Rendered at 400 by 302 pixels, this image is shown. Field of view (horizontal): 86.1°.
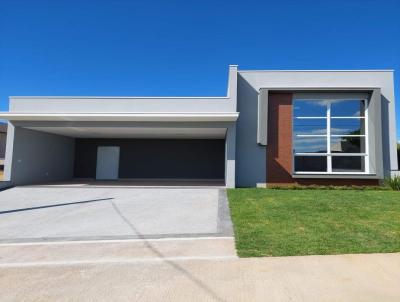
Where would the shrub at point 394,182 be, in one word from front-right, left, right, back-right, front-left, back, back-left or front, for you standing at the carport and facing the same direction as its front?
front-left

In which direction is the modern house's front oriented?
toward the camera

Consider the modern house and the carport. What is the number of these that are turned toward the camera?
2

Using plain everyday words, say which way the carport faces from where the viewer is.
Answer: facing the viewer

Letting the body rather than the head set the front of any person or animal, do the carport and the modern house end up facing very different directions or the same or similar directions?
same or similar directions
